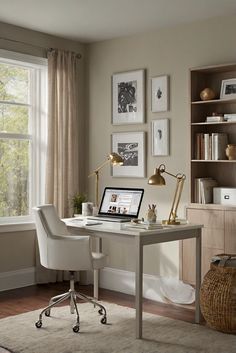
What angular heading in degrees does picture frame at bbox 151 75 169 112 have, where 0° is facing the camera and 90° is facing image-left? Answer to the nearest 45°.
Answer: approximately 45°

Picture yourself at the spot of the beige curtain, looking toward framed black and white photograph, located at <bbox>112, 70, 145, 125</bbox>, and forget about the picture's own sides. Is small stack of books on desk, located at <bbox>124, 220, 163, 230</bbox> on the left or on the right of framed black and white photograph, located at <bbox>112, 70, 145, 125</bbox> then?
right

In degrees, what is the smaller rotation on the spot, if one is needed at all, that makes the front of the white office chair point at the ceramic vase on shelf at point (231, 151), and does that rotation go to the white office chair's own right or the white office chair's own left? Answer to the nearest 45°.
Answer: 0° — it already faces it

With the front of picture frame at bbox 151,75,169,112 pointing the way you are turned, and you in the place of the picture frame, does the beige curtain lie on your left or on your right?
on your right

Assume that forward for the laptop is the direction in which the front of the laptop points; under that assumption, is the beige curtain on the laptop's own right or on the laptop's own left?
on the laptop's own right

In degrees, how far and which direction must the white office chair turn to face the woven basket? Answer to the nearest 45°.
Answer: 0° — it already faces it

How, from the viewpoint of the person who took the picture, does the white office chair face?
facing to the right of the viewer

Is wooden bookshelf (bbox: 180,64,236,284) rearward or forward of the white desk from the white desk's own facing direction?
rearward

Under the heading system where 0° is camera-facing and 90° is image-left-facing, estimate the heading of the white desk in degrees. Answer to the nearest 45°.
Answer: approximately 45°

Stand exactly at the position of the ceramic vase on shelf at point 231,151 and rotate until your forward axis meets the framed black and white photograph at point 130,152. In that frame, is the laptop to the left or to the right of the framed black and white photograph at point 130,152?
left
